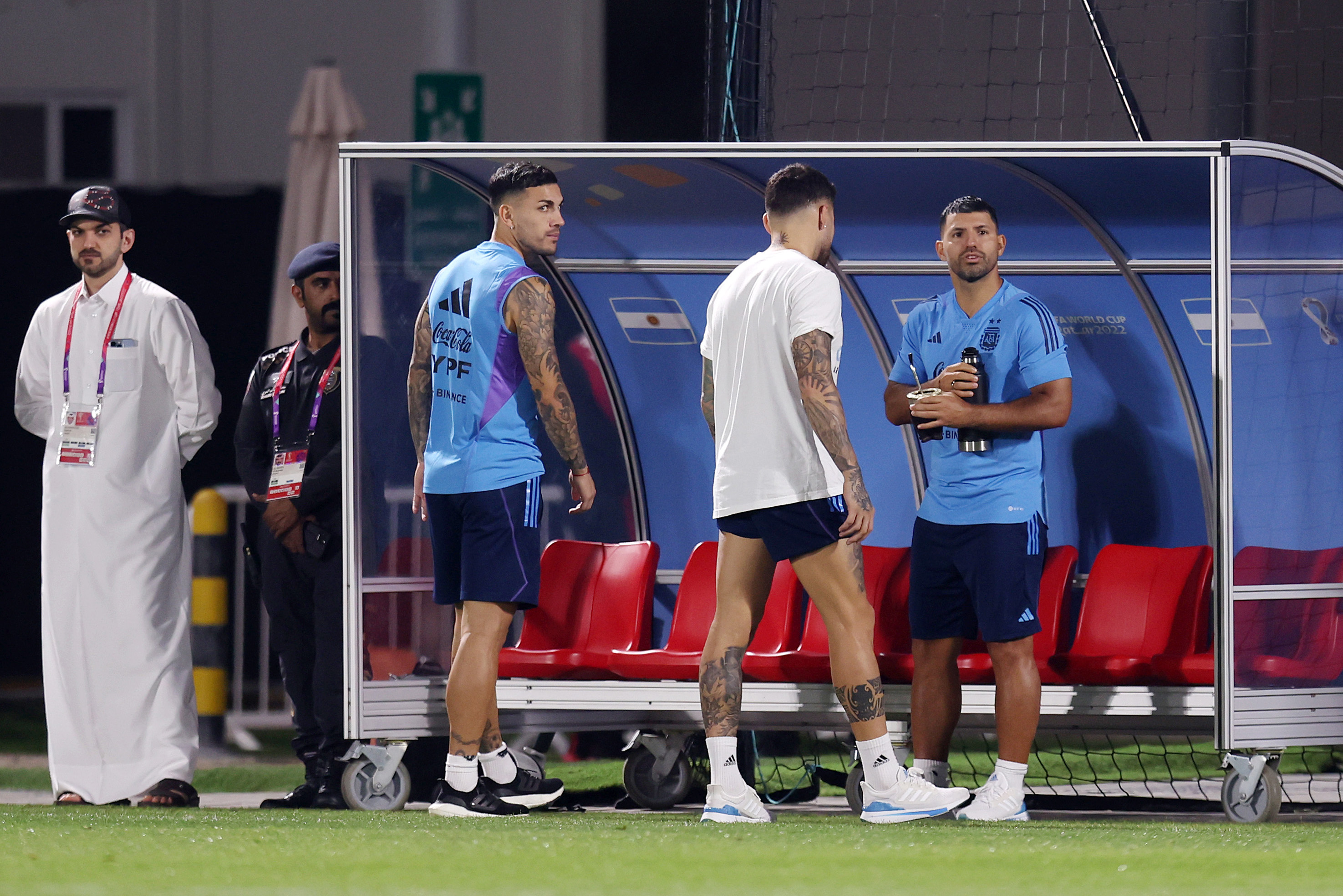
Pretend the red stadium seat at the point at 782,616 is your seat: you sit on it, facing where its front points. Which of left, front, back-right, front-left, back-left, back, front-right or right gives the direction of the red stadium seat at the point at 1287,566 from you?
left

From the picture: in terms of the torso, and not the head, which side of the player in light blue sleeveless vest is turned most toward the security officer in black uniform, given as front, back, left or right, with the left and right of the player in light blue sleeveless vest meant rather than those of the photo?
left

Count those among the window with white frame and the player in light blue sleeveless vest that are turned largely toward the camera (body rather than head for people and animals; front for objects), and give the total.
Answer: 1

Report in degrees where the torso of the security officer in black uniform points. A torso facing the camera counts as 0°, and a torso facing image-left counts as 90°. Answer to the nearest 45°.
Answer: approximately 45°

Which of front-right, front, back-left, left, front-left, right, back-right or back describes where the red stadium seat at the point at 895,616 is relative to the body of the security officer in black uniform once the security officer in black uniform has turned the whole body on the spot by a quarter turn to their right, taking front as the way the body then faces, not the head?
back-right

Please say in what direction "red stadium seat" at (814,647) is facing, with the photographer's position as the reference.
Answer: facing the viewer and to the left of the viewer

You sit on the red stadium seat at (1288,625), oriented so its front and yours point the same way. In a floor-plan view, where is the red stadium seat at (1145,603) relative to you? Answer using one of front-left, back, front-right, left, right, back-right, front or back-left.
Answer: right

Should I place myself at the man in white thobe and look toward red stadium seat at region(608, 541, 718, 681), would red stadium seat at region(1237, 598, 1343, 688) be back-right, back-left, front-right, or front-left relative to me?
front-right

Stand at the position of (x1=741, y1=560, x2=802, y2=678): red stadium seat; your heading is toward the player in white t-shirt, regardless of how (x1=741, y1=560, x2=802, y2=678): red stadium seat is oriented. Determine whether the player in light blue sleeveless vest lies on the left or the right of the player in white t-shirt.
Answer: right

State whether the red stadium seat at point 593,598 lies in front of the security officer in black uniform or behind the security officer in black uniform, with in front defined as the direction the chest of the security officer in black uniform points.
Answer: behind

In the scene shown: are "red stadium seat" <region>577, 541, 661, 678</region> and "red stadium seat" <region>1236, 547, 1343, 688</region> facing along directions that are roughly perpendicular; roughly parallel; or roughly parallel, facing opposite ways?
roughly parallel

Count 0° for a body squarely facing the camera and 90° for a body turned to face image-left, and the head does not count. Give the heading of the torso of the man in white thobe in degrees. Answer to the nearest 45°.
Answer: approximately 45°

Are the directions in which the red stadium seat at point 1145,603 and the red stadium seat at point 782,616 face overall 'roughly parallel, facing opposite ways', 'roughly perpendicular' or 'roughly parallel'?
roughly parallel

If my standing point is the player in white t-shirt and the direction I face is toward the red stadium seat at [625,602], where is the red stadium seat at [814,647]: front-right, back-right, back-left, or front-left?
front-right

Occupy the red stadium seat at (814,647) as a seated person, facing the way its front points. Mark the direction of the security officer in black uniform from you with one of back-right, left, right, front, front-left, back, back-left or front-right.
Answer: front-right

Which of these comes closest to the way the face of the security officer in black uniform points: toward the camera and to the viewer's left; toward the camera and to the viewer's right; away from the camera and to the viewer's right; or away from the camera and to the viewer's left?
toward the camera and to the viewer's right

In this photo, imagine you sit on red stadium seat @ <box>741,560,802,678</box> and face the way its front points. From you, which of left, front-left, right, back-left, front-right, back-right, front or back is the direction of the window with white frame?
right
